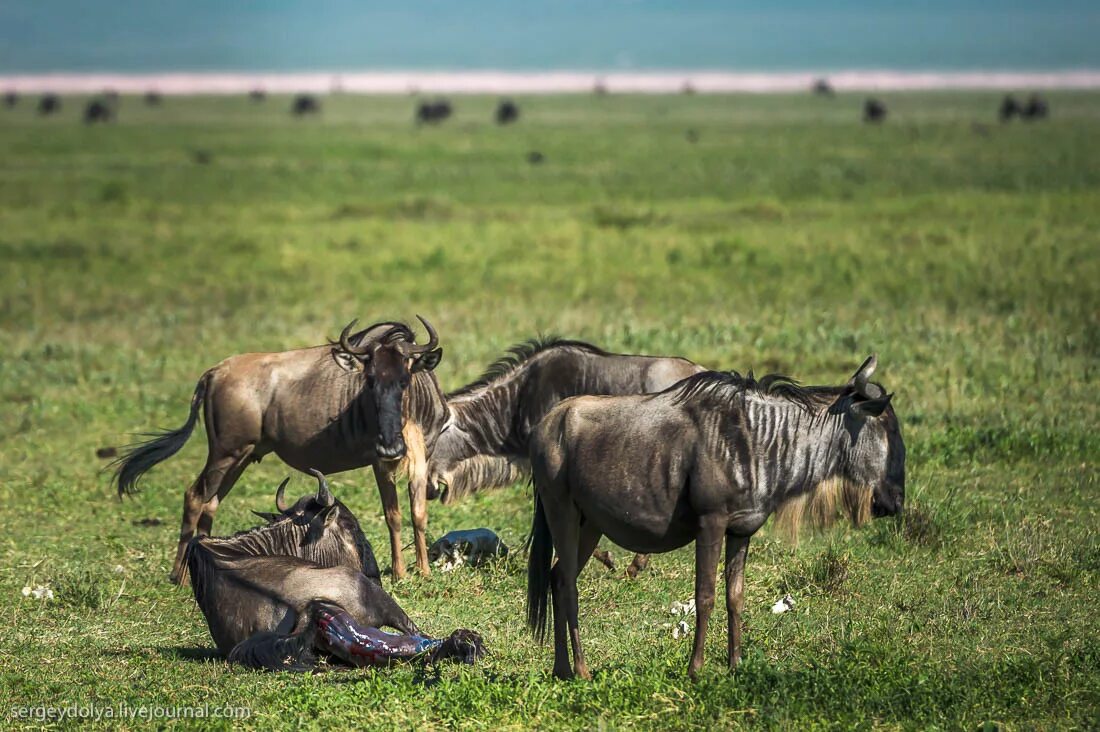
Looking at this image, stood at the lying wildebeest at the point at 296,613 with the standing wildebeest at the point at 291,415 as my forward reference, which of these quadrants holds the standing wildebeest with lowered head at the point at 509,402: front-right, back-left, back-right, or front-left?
front-right

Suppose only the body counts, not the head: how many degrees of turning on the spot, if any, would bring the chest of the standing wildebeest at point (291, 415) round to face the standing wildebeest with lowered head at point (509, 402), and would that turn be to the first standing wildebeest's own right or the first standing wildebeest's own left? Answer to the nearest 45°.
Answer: approximately 45° to the first standing wildebeest's own left

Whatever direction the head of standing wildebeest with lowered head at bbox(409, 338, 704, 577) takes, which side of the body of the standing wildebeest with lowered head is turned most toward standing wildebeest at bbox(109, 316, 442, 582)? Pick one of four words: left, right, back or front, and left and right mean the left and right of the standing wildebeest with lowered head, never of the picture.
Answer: front

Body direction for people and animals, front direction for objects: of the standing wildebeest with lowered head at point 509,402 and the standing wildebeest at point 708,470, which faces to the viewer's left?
the standing wildebeest with lowered head

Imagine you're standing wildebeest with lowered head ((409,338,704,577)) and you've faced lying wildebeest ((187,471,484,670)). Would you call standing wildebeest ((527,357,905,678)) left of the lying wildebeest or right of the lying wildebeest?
left

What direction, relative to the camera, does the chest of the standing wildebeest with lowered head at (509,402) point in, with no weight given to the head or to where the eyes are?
to the viewer's left

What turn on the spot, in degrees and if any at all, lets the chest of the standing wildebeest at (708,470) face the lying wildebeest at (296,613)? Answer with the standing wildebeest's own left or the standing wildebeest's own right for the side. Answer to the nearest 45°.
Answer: approximately 180°

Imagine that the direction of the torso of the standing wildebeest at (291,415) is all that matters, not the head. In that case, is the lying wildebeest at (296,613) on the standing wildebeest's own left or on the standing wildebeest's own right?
on the standing wildebeest's own right

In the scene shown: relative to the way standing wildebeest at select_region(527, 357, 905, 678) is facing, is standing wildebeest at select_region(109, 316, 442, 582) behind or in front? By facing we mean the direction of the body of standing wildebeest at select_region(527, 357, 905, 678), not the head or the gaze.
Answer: behind

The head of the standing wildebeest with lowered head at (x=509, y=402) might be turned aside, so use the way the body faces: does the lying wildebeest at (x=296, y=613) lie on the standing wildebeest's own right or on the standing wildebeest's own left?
on the standing wildebeest's own left

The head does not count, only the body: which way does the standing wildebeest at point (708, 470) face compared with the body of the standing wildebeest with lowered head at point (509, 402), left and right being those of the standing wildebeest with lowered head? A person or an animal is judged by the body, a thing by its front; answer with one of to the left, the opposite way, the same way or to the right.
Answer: the opposite way

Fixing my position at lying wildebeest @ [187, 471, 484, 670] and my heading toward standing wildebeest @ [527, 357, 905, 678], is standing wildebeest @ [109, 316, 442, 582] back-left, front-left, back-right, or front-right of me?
back-left

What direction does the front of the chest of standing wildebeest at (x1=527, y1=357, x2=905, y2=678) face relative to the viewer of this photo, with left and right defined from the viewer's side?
facing to the right of the viewer

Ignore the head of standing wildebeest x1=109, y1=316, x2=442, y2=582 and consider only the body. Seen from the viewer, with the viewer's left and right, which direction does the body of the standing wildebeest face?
facing the viewer and to the right of the viewer

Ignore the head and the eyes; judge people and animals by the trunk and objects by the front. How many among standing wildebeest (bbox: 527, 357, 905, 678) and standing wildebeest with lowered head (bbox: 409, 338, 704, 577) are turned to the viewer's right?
1

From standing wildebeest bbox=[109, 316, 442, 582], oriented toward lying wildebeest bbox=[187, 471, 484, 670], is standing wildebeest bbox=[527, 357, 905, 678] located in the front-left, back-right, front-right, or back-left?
front-left

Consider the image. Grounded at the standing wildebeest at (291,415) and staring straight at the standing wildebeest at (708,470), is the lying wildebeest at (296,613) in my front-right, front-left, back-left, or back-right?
front-right
